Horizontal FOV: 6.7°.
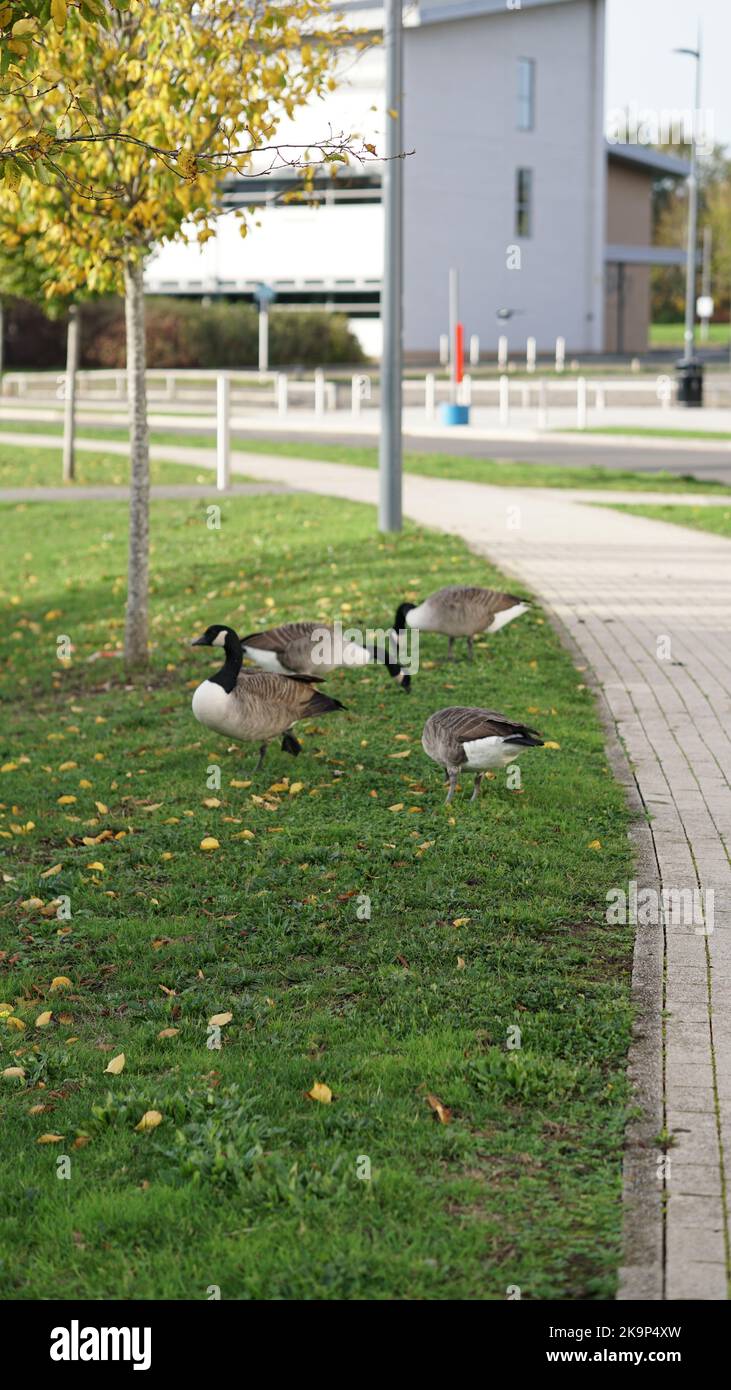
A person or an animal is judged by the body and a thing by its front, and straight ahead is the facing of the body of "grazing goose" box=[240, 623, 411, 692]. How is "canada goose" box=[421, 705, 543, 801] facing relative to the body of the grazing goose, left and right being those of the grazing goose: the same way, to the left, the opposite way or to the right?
the opposite way

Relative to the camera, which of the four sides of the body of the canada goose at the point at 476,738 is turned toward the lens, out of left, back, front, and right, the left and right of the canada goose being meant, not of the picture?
left

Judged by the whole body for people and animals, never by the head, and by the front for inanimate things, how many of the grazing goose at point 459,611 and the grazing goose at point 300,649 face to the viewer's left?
1

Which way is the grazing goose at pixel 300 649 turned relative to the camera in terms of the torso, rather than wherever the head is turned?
to the viewer's right

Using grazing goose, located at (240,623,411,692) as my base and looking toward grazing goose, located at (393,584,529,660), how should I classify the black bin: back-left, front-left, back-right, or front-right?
front-left

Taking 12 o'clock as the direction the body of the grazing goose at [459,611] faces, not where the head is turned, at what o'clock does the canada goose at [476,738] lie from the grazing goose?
The canada goose is roughly at 9 o'clock from the grazing goose.

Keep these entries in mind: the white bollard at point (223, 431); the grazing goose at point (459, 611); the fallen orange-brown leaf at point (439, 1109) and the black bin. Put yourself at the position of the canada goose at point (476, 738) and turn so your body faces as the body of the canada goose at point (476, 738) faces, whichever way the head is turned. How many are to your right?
3

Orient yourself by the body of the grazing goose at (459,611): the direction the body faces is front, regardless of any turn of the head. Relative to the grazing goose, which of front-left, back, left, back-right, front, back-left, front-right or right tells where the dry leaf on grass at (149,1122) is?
left

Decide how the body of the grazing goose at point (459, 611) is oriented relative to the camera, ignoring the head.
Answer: to the viewer's left

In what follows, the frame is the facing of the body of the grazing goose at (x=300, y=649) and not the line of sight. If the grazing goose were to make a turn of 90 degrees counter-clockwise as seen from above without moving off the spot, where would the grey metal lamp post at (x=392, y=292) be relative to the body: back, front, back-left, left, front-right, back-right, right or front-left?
front

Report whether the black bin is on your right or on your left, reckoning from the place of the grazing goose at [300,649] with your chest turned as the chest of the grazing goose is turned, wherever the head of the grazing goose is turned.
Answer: on your left

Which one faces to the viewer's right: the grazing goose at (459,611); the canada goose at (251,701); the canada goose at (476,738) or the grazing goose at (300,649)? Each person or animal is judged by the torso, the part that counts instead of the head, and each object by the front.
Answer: the grazing goose at (300,649)

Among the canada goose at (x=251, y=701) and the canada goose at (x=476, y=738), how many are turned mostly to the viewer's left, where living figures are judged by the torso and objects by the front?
2

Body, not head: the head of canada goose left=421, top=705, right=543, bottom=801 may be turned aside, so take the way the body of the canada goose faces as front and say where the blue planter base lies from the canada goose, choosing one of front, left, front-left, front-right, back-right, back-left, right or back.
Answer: right

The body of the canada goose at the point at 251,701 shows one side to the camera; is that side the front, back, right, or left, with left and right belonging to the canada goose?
left

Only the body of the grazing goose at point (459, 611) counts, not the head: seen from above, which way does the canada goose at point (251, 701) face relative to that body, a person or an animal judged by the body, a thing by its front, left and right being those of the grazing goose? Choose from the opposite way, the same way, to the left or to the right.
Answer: the same way
